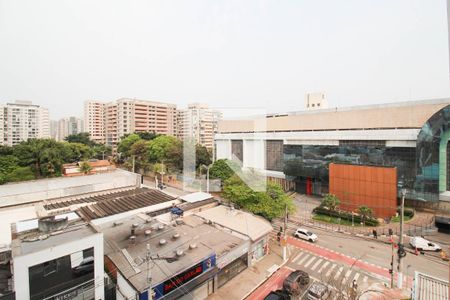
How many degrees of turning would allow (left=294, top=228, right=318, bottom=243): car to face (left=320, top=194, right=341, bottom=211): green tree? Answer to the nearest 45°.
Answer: approximately 90° to its left

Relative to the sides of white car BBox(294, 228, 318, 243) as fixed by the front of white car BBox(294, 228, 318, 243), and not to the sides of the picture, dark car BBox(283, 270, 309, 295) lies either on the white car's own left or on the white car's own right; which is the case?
on the white car's own right

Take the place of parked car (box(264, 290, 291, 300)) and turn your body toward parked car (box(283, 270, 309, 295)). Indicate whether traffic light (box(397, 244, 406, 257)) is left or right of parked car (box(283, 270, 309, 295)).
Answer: right

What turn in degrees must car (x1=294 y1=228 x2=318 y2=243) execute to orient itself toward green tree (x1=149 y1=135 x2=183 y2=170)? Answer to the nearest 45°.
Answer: approximately 180°
